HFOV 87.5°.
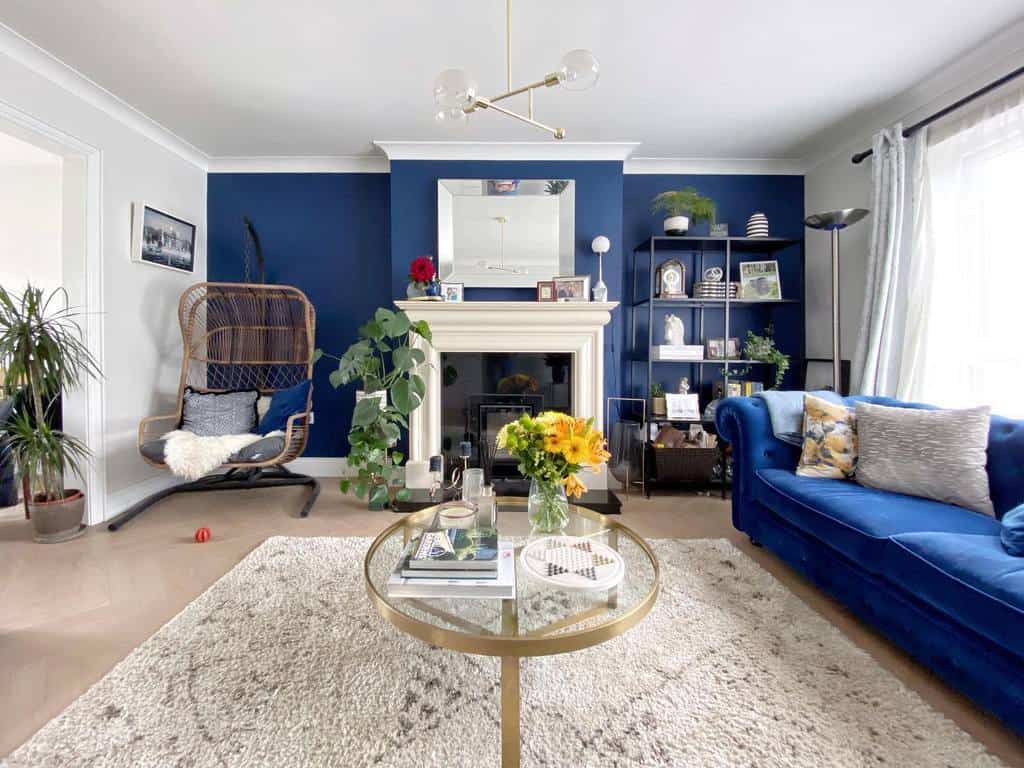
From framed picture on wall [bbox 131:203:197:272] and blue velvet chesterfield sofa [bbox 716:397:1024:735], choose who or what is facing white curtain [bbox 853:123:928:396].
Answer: the framed picture on wall

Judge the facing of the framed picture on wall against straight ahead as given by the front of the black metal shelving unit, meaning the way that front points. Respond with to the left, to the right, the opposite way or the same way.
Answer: to the left

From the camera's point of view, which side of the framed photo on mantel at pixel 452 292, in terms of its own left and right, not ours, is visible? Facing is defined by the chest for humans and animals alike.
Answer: front

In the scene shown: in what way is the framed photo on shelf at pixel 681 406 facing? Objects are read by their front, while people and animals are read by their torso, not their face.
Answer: toward the camera

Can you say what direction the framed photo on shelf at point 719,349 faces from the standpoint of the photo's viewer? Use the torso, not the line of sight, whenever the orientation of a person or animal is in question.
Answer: facing the viewer

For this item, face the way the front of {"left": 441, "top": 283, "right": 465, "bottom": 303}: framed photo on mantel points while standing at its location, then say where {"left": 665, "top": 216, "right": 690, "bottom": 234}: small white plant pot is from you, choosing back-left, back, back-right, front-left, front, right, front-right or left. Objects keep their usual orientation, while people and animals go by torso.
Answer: left

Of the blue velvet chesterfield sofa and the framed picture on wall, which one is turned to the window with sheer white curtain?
the framed picture on wall

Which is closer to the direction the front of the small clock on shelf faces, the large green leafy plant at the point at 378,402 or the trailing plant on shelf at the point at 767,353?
the large green leafy plant

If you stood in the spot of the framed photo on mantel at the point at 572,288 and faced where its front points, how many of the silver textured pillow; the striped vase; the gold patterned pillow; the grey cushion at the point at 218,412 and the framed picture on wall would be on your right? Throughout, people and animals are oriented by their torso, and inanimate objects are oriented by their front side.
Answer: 2

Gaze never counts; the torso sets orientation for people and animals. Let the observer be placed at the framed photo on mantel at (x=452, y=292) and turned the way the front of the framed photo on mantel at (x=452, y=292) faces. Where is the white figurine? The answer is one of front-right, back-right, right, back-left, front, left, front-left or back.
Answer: left

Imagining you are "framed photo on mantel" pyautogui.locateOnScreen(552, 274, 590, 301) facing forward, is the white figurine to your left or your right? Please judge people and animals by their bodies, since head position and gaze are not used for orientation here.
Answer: on your left

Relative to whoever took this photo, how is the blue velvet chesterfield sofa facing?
facing the viewer and to the left of the viewer

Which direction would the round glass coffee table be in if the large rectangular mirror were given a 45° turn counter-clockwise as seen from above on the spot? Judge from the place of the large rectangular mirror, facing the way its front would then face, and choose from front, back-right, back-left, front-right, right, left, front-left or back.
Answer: front-right

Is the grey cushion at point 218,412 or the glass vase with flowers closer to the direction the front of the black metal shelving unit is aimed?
the glass vase with flowers

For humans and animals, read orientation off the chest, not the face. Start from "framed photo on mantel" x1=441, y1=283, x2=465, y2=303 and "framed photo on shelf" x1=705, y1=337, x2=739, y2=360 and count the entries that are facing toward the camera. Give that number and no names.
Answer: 2

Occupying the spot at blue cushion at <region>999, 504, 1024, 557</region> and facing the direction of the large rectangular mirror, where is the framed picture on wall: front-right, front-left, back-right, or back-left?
front-left

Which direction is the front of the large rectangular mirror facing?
toward the camera
